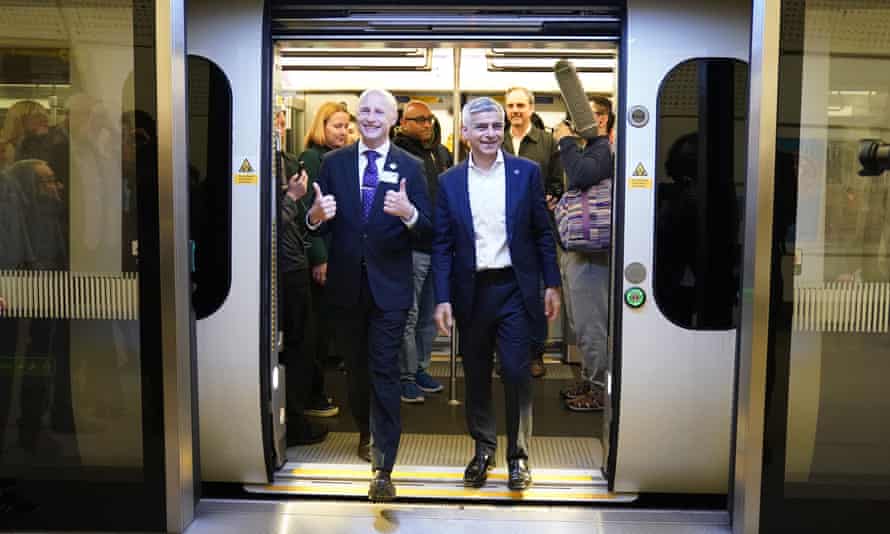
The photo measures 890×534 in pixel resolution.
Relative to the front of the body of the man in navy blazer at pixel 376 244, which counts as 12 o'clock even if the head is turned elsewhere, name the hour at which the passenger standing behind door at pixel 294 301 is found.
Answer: The passenger standing behind door is roughly at 5 o'clock from the man in navy blazer.

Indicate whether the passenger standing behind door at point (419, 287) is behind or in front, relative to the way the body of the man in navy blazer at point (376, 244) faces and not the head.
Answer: behind

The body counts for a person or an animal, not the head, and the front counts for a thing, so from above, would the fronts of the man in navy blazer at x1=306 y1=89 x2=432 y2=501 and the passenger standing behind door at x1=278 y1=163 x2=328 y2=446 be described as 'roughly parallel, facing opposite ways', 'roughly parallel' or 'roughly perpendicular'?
roughly perpendicular

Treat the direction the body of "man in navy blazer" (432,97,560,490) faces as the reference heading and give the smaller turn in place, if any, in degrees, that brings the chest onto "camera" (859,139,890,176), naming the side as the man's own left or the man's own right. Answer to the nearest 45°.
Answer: approximately 45° to the man's own left

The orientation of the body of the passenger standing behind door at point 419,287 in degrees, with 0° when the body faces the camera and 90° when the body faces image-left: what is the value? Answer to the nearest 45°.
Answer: approximately 315°

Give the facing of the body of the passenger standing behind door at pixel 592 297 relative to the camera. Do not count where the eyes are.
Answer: to the viewer's left

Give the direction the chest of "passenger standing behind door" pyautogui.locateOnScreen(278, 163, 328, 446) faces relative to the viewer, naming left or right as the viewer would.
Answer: facing to the right of the viewer

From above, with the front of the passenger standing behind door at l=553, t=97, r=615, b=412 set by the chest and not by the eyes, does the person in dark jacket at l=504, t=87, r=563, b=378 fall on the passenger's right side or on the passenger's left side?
on the passenger's right side
